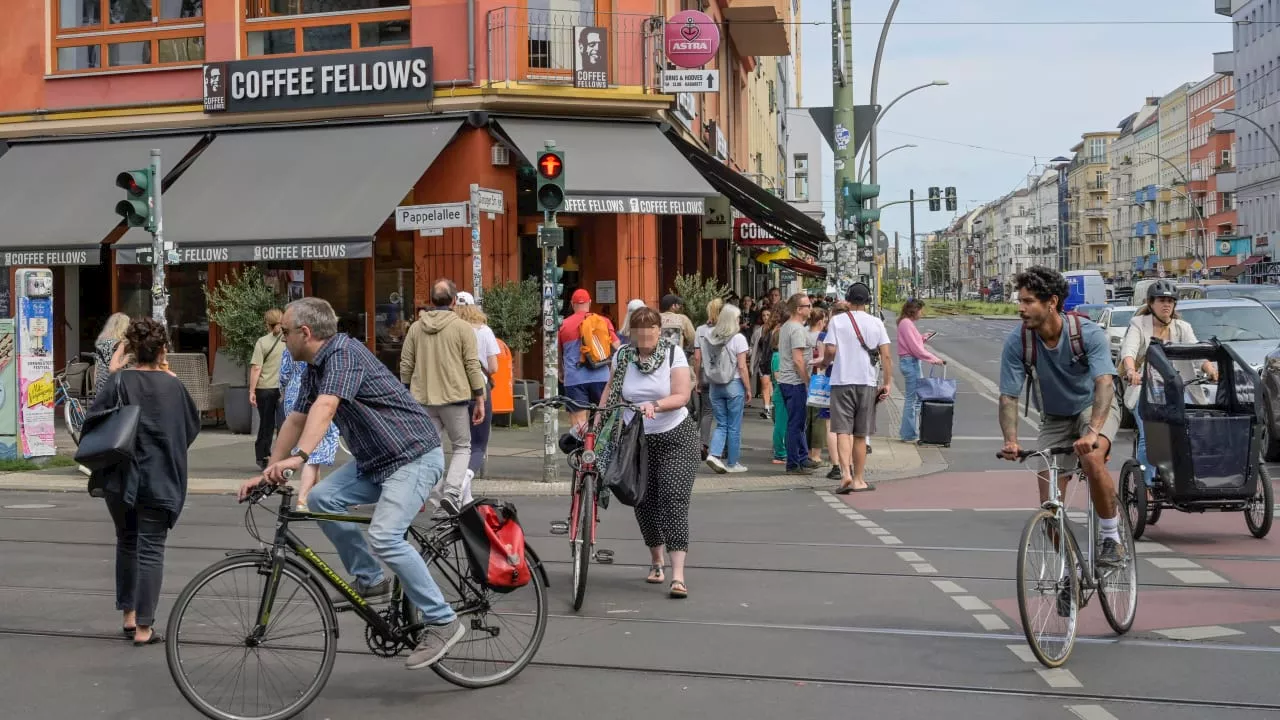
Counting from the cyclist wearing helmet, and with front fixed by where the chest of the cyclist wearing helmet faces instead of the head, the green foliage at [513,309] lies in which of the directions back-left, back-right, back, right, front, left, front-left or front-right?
back-right

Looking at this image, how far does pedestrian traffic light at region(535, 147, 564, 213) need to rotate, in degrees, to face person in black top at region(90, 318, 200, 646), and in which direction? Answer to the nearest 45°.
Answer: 0° — it already faces them

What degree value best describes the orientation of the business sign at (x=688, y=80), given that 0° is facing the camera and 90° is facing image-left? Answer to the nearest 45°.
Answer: approximately 0°

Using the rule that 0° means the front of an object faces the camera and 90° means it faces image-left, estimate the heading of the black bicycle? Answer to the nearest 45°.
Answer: approximately 90°

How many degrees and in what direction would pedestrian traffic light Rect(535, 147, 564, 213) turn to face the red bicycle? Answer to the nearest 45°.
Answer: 0° — it already faces it

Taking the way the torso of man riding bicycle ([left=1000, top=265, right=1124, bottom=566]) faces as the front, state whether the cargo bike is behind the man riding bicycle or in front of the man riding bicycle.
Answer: behind

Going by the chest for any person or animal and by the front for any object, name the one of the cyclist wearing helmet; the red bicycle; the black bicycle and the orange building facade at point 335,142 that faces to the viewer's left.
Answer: the black bicycle

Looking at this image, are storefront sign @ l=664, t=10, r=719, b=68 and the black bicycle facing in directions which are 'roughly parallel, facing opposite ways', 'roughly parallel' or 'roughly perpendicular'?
roughly perpendicular

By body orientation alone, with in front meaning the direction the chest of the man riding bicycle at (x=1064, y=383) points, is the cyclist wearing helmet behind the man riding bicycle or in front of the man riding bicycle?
behind
